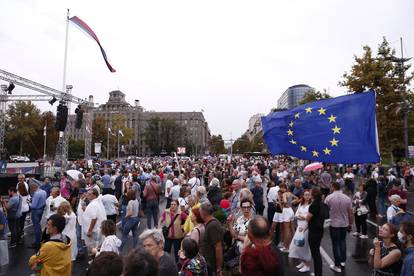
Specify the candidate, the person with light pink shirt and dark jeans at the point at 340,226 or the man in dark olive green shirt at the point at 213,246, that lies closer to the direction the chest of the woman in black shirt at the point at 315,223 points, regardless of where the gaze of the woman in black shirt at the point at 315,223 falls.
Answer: the man in dark olive green shirt

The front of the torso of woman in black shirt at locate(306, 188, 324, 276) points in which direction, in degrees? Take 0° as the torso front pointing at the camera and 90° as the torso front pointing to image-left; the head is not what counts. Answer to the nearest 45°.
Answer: approximately 90°

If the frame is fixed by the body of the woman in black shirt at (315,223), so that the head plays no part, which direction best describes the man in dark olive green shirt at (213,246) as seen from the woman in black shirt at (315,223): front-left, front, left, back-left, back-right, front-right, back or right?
front-left
